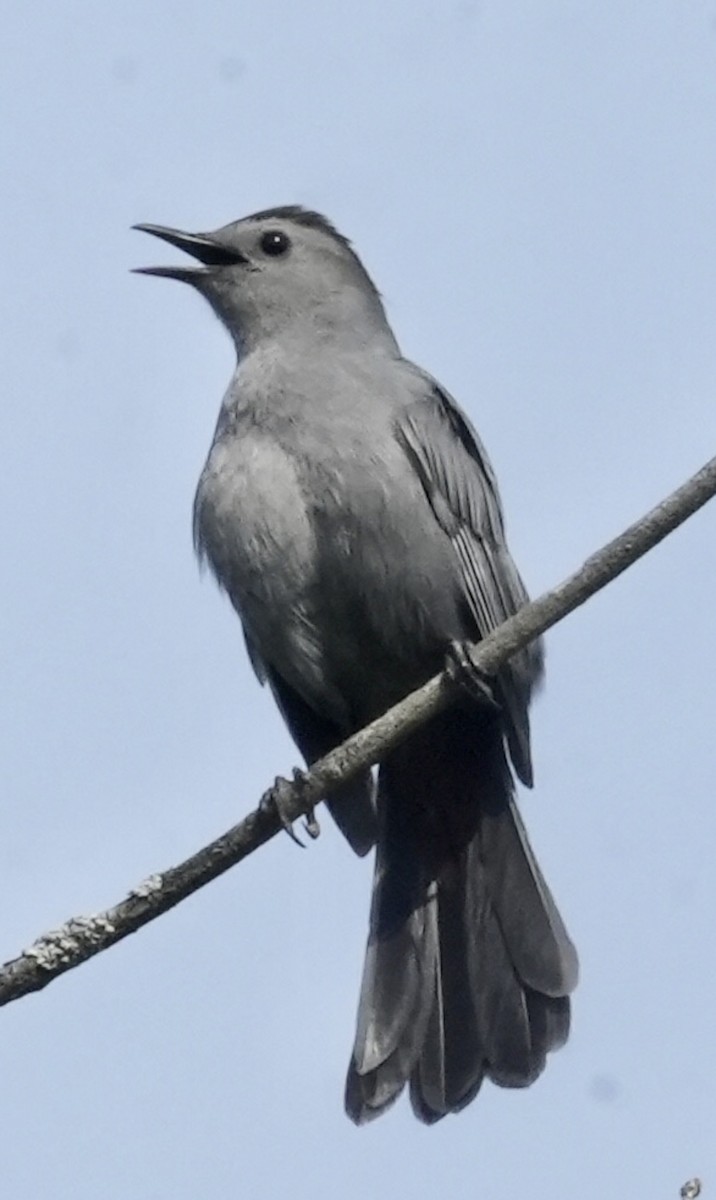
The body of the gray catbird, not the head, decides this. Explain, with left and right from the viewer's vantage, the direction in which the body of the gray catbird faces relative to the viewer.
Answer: facing the viewer and to the left of the viewer
